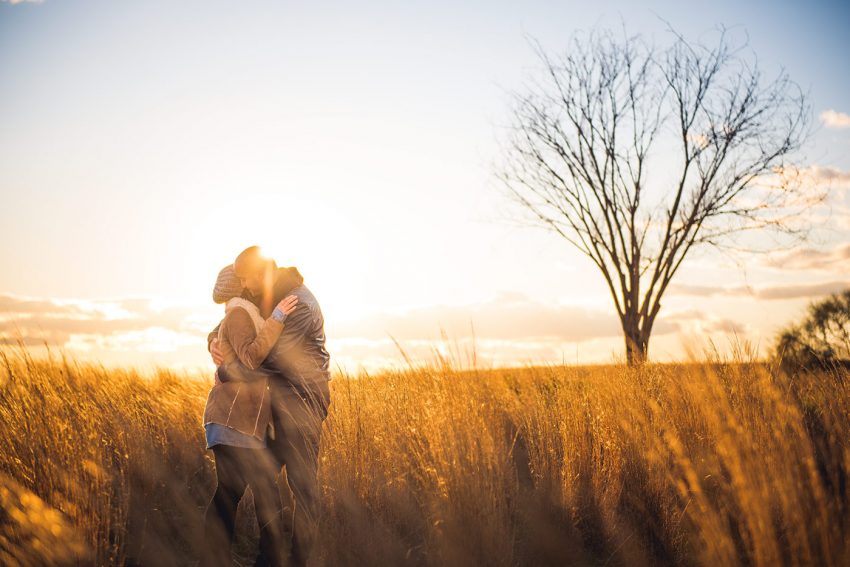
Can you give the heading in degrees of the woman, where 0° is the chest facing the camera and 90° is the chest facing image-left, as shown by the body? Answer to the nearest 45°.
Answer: approximately 225°

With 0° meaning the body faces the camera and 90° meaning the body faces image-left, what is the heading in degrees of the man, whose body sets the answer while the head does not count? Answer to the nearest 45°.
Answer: approximately 90°

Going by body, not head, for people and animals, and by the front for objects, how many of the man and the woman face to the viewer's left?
1
